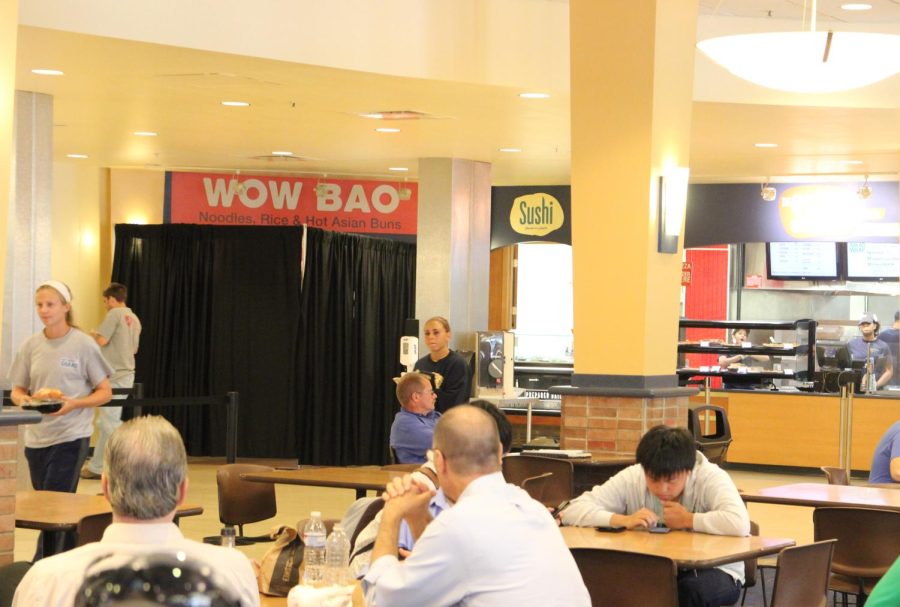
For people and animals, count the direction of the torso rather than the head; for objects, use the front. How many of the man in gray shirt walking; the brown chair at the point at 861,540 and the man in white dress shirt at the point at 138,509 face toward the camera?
0

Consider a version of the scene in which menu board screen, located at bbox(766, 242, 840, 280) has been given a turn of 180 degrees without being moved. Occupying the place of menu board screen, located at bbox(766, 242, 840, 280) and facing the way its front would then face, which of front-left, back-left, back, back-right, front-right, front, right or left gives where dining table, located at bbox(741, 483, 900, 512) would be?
back

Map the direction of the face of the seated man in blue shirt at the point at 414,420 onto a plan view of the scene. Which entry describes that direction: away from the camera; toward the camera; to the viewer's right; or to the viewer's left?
to the viewer's right

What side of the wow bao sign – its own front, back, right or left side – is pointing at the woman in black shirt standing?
front

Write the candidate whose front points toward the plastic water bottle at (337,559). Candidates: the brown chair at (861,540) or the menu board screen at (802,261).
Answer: the menu board screen

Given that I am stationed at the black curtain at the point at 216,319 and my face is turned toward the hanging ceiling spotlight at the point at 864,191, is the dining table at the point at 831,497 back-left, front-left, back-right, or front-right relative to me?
front-right

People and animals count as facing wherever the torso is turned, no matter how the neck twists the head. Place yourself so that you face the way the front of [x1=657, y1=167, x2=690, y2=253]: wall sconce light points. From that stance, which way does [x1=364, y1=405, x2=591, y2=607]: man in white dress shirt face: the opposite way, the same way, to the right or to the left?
the opposite way

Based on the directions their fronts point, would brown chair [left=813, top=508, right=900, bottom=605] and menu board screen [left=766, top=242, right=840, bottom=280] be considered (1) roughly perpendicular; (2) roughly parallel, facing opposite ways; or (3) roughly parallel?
roughly parallel, facing opposite ways

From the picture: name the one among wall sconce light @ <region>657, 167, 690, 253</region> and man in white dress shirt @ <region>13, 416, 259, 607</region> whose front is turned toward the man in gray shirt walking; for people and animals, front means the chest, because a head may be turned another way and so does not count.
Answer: the man in white dress shirt

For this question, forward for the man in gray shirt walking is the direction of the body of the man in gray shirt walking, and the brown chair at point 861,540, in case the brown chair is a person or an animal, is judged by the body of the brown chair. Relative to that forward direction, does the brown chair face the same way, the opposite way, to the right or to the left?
to the right

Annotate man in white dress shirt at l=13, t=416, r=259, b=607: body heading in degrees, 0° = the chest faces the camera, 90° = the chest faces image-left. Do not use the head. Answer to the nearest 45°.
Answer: approximately 180°

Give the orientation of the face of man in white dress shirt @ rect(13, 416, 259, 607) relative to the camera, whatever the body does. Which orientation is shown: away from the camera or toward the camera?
away from the camera

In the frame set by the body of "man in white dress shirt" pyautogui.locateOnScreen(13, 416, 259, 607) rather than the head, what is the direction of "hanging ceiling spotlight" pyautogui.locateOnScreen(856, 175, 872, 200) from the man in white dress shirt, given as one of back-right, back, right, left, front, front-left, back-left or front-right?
front-right

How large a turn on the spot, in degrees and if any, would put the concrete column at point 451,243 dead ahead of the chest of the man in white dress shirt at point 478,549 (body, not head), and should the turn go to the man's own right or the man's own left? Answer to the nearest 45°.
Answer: approximately 45° to the man's own right

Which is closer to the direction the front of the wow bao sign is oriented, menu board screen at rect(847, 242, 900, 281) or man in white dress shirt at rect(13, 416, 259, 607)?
the man in white dress shirt

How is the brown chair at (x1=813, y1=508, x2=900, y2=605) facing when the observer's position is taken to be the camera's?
facing away from the viewer

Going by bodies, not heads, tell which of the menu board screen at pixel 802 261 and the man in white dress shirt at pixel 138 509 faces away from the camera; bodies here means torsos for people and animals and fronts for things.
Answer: the man in white dress shirt

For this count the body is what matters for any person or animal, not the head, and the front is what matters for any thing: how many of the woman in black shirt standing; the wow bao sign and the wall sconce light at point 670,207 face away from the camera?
0
